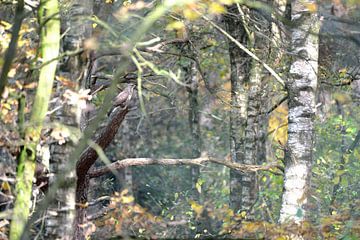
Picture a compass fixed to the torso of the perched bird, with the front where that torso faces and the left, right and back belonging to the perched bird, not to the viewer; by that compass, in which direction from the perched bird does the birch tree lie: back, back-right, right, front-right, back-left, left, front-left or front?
front

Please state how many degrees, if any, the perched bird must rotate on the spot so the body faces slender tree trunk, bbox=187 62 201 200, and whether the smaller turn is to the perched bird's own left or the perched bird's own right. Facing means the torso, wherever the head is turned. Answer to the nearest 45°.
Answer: approximately 90° to the perched bird's own left

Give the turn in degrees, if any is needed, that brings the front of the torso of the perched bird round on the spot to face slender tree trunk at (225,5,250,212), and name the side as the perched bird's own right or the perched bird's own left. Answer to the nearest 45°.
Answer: approximately 45° to the perched bird's own left
